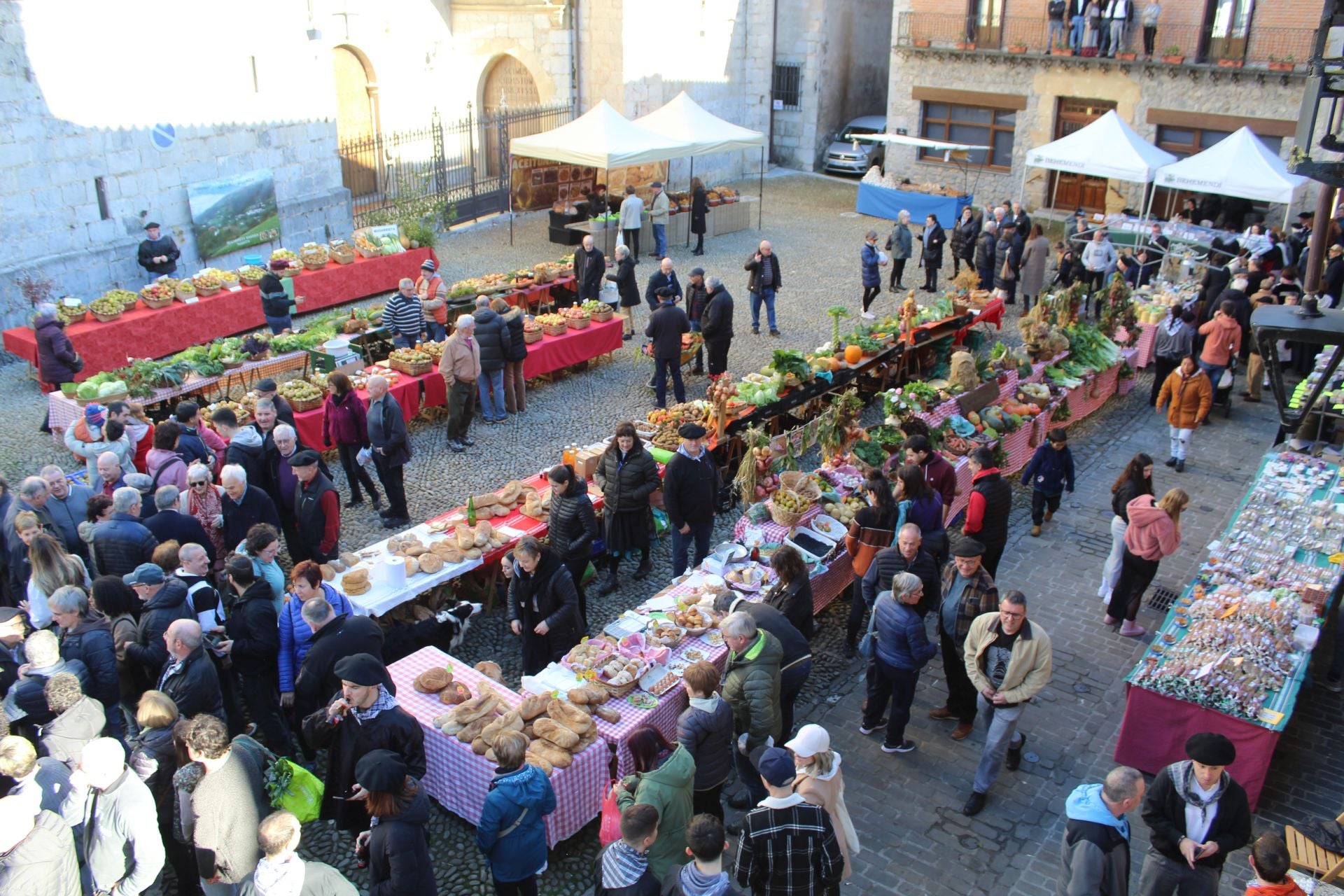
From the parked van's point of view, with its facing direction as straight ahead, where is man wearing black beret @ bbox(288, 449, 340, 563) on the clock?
The man wearing black beret is roughly at 11 o'clock from the parked van.

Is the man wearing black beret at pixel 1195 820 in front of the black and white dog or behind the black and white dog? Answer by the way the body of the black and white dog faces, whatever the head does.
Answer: in front

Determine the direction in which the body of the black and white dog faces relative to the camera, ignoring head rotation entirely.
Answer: to the viewer's right

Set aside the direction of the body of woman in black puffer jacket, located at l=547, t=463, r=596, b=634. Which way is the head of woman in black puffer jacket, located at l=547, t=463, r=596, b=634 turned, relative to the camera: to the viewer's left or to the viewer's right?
to the viewer's left

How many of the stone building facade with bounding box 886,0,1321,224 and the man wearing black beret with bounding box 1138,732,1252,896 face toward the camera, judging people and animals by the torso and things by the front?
2

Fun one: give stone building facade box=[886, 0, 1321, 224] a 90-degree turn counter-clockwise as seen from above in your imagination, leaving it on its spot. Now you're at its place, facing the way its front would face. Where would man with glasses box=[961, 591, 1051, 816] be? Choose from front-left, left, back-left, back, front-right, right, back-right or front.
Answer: right

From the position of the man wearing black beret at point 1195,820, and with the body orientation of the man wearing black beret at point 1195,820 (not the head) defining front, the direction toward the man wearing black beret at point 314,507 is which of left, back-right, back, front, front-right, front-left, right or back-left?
right

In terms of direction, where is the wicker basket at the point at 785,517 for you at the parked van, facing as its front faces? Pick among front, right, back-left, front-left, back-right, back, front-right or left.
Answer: front-left

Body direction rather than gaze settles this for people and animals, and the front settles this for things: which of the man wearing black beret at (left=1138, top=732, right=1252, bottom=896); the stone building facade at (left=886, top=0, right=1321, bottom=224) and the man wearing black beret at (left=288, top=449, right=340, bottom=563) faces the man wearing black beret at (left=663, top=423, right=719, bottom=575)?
the stone building facade

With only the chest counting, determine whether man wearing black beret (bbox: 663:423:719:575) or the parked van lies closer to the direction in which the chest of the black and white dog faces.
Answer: the man wearing black beret

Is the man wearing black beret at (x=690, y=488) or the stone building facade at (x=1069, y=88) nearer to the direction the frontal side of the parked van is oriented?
the man wearing black beret
